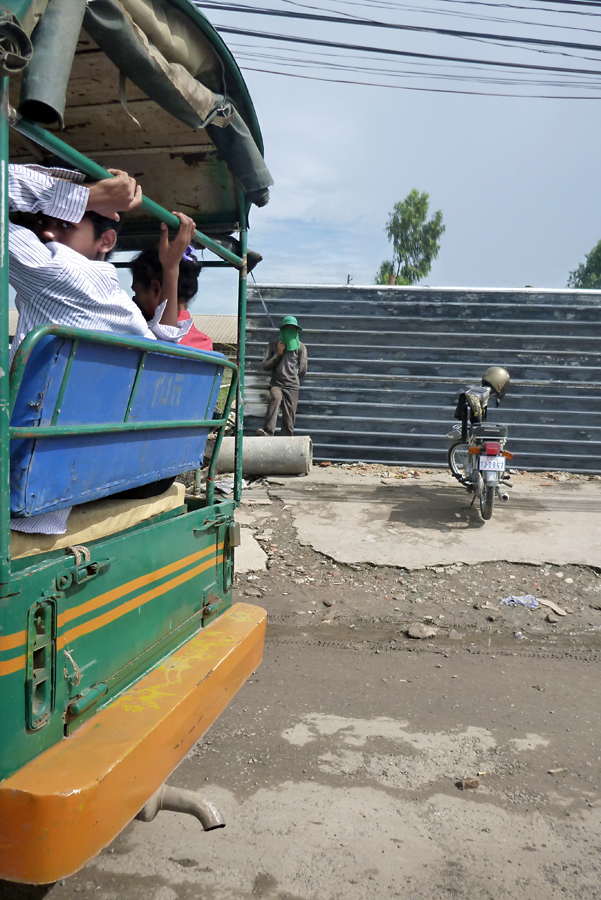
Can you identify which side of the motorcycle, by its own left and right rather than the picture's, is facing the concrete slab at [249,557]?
left

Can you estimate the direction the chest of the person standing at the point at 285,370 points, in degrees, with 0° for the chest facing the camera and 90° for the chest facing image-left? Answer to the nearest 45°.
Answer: approximately 0°

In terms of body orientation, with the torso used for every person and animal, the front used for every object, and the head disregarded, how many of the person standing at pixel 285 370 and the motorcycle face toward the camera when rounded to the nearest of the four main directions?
1

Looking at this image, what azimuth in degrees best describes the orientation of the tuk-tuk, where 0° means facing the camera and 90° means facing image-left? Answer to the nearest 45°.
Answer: approximately 135°

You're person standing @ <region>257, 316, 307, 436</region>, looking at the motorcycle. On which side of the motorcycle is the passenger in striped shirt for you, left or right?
right

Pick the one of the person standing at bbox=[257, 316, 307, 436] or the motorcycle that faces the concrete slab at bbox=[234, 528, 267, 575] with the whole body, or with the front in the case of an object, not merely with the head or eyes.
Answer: the person standing

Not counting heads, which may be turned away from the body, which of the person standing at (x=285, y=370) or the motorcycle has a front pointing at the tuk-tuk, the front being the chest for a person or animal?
the person standing

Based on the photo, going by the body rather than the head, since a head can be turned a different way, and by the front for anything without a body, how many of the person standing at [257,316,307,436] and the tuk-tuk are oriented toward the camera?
1

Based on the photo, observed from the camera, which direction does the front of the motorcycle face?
facing away from the viewer and to the left of the viewer
